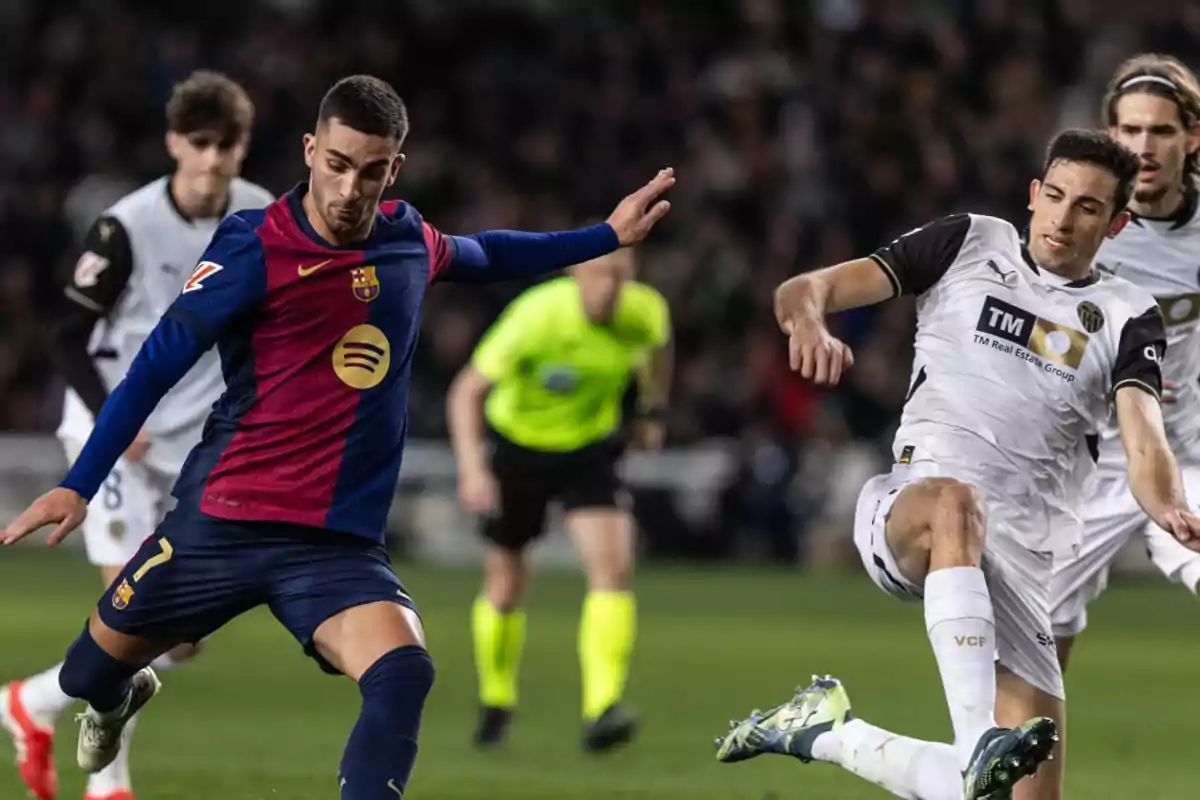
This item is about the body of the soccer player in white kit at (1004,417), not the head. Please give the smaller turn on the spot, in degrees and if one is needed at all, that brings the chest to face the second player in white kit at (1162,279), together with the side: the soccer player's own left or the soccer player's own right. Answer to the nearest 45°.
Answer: approximately 180°

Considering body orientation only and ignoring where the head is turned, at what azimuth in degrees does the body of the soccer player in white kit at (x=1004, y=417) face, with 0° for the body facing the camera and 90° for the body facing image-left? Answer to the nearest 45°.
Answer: approximately 0°

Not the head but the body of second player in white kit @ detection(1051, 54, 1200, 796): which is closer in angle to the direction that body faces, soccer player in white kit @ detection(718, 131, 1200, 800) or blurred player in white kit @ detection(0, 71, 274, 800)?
the soccer player in white kit

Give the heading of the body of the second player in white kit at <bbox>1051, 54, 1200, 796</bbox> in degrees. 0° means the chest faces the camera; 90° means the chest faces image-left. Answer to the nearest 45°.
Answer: approximately 0°

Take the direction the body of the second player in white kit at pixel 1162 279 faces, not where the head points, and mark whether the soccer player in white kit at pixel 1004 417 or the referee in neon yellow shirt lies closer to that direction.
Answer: the soccer player in white kit
